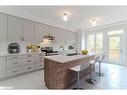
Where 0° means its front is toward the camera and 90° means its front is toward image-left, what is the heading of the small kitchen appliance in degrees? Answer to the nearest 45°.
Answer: approximately 0°

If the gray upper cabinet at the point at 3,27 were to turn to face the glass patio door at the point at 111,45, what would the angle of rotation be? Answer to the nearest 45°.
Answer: approximately 90° to its left

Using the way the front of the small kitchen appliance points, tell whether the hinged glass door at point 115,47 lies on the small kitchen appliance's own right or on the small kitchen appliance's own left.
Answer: on the small kitchen appliance's own left

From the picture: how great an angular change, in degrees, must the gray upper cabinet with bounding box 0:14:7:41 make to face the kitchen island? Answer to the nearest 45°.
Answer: approximately 45° to its left

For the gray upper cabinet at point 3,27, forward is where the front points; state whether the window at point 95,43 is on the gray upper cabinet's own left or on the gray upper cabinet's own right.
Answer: on the gray upper cabinet's own left
